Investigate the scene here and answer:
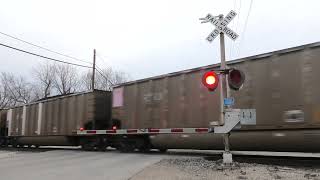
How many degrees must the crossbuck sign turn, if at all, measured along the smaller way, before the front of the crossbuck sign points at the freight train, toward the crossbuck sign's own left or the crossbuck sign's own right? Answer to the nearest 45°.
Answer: approximately 180°

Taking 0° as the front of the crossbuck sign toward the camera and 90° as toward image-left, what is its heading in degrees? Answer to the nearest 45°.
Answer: approximately 0°

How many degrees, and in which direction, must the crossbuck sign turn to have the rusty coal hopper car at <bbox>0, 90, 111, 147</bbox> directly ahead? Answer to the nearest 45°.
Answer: approximately 135° to its right
